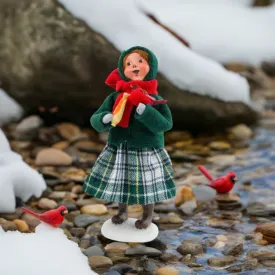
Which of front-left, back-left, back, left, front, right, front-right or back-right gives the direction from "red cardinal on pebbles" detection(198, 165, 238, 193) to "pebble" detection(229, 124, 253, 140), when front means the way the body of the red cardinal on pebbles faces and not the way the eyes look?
left

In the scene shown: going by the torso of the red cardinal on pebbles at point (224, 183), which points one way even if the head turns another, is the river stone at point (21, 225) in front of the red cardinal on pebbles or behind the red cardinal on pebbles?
behind

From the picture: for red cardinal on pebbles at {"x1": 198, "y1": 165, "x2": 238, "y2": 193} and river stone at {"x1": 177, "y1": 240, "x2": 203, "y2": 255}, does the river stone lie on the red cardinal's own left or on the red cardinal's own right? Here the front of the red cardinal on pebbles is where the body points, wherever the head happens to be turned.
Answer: on the red cardinal's own right

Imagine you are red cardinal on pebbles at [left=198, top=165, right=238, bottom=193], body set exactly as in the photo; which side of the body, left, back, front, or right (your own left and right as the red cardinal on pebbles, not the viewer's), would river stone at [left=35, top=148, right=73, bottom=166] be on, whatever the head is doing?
back

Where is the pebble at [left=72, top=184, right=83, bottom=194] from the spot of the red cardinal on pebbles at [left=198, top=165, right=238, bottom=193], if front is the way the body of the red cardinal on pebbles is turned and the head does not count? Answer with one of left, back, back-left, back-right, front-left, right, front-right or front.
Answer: back

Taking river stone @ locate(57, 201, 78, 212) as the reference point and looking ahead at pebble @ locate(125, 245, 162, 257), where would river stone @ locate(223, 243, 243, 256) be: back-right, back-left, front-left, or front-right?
front-left

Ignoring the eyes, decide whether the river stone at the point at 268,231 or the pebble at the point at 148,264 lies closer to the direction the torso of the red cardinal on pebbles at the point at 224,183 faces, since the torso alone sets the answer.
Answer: the river stone

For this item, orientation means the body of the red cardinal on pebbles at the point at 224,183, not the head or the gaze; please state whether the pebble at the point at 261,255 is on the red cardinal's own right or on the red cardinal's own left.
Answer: on the red cardinal's own right

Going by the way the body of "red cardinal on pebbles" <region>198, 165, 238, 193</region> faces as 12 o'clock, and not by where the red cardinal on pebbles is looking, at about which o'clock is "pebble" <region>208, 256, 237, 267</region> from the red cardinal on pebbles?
The pebble is roughly at 3 o'clock from the red cardinal on pebbles.

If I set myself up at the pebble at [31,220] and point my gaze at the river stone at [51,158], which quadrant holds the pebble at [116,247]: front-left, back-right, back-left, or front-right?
back-right

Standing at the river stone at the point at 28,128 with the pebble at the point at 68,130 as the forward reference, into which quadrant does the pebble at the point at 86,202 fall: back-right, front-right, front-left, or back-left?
front-right

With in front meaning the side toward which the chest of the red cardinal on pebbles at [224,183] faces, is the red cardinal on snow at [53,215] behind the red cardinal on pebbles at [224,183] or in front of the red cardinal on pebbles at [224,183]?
behind

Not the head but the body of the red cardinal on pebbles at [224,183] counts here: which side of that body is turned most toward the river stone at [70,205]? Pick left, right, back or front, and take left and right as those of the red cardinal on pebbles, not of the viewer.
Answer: back
